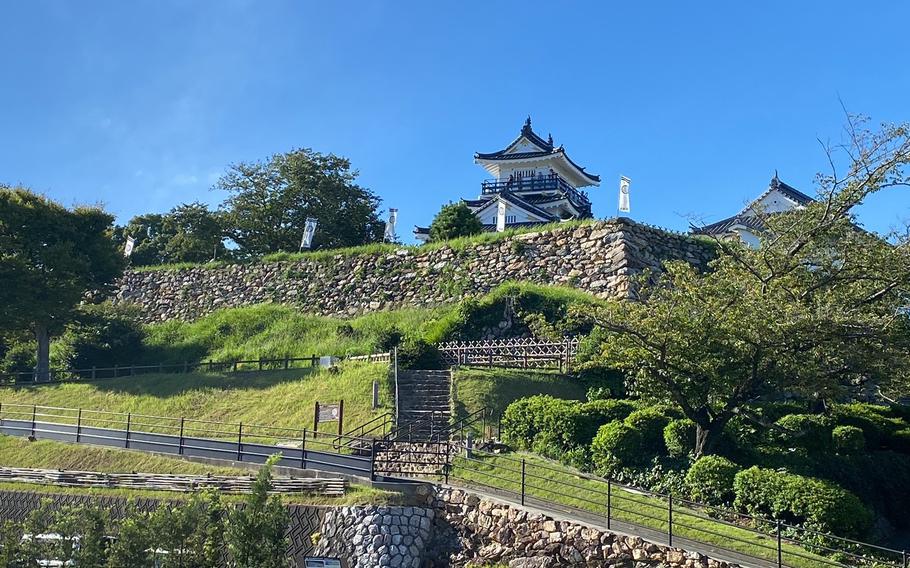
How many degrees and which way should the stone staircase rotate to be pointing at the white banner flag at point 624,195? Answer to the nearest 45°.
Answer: approximately 135° to its left

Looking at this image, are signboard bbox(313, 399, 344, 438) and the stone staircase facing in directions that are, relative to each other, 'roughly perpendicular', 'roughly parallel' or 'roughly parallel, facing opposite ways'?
roughly parallel

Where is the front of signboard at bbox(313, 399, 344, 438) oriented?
toward the camera

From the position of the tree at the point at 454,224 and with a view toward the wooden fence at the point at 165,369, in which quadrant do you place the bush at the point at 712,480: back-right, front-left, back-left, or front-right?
front-left

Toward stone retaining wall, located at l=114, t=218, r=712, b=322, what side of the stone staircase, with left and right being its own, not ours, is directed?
back

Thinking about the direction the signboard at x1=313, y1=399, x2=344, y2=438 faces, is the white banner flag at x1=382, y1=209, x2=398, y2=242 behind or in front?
behind

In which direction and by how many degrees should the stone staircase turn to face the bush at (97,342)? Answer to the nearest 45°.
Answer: approximately 135° to its right

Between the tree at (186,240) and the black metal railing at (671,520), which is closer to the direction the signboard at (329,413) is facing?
the black metal railing

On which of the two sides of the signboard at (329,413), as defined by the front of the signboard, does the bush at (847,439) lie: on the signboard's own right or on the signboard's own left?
on the signboard's own left

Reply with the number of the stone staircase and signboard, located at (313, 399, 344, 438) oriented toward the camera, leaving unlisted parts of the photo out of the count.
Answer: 2

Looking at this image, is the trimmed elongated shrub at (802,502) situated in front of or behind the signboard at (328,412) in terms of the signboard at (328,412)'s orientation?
in front

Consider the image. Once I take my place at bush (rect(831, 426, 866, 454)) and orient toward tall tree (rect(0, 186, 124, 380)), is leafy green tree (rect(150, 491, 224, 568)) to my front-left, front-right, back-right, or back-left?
front-left

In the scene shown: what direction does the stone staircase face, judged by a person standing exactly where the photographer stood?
facing the viewer

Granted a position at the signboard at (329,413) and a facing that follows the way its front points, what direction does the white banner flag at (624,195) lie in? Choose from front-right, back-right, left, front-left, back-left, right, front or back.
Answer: back-left

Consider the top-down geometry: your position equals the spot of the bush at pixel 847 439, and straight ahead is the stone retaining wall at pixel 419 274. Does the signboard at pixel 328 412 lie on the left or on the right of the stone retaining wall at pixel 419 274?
left

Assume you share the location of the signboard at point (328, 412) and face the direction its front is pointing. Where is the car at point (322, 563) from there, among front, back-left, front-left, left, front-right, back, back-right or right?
front

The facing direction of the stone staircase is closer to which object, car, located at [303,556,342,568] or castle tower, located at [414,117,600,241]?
the car

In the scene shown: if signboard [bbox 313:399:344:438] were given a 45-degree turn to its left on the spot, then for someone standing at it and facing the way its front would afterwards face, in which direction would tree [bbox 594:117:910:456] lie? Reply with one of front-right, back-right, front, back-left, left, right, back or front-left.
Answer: front

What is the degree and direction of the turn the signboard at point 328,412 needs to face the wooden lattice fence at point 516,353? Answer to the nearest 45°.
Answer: approximately 135° to its left

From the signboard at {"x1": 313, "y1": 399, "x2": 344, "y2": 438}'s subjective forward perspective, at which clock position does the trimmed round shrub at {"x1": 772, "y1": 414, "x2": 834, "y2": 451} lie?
The trimmed round shrub is roughly at 10 o'clock from the signboard.
